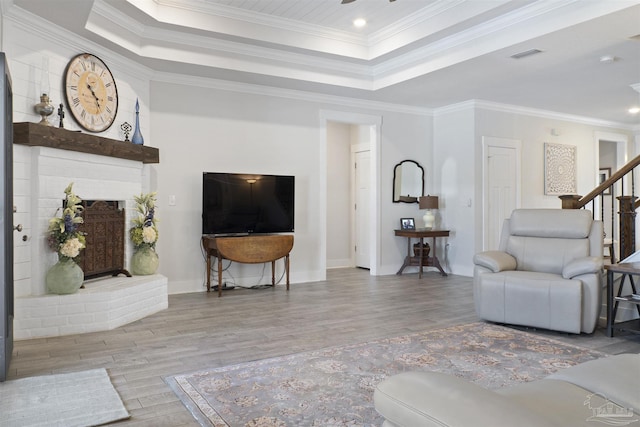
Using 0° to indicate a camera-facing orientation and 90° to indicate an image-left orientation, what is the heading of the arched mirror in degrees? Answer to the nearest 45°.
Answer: approximately 0°

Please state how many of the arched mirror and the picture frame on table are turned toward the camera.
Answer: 2

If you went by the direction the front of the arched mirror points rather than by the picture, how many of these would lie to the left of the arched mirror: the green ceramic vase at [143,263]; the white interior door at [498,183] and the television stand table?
1

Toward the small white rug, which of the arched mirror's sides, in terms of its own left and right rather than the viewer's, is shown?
front

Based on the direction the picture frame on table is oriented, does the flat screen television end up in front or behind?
in front

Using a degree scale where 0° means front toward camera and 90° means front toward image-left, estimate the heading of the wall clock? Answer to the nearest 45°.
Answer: approximately 315°

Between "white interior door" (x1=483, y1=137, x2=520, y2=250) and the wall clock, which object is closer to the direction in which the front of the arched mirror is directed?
the wall clock

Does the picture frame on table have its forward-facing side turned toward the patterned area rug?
yes

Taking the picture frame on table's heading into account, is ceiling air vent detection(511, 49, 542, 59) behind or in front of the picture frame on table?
in front

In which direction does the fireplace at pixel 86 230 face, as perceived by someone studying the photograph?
facing the viewer and to the right of the viewer

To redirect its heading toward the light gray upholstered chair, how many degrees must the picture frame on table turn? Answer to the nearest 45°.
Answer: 0° — it already faces it

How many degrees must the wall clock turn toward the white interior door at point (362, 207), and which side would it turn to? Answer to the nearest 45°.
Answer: approximately 90° to its left

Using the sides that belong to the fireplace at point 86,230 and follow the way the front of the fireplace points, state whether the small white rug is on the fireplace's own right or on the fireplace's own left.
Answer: on the fireplace's own right

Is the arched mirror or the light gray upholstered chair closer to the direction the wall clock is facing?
the light gray upholstered chair
